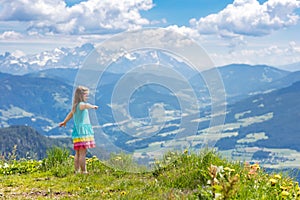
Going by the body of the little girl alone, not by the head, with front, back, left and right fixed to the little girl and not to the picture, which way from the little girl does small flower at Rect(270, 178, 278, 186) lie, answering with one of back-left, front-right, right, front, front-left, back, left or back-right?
front-right
